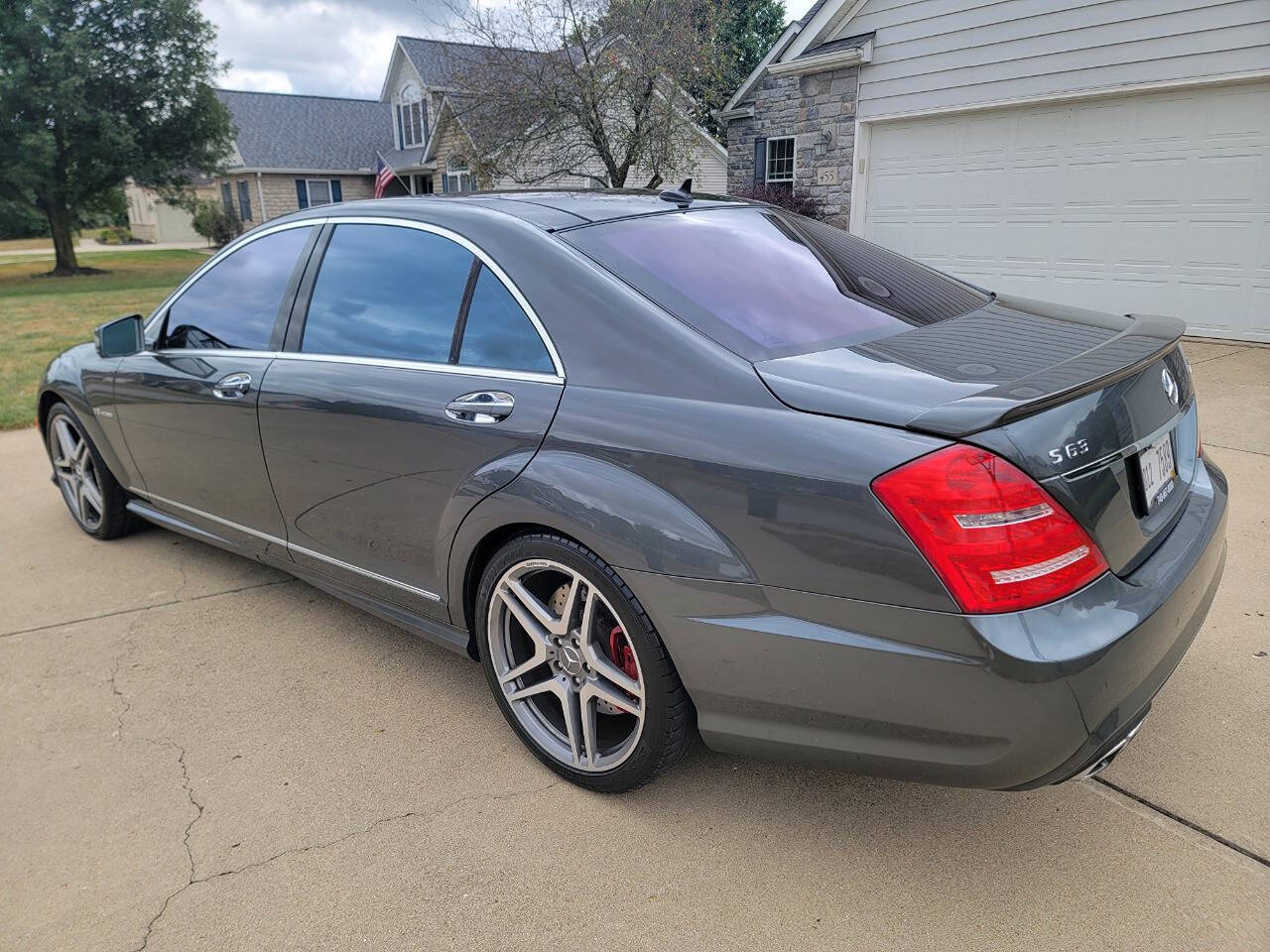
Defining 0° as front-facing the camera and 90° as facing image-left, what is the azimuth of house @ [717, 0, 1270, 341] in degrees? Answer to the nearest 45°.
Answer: approximately 45°

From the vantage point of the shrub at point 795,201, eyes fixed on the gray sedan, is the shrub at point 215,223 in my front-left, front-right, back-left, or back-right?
back-right

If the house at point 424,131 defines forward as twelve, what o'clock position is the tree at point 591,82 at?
The tree is roughly at 10 o'clock from the house.

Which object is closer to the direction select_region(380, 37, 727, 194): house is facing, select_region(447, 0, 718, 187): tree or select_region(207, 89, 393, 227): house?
the tree

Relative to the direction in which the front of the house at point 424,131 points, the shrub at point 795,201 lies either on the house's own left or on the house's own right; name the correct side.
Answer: on the house's own left

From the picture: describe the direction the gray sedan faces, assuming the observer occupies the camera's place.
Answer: facing away from the viewer and to the left of the viewer

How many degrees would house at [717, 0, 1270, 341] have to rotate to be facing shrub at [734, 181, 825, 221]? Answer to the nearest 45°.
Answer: approximately 90° to its right

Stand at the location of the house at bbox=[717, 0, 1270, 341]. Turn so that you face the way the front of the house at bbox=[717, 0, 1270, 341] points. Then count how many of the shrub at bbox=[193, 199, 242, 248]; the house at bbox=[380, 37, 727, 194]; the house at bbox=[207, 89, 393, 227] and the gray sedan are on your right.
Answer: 3
